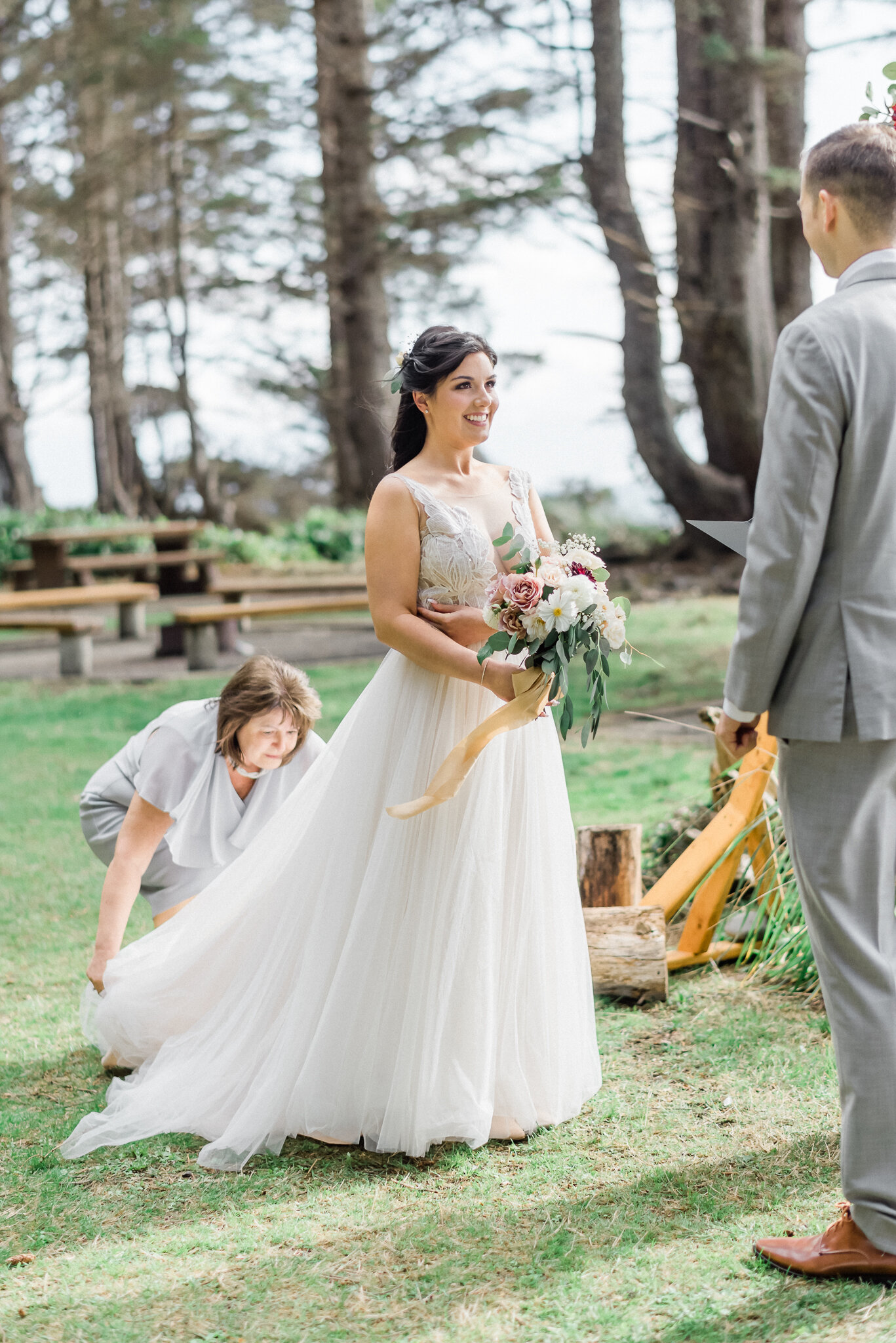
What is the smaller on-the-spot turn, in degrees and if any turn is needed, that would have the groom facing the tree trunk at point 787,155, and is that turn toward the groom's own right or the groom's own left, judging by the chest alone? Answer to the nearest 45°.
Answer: approximately 45° to the groom's own right

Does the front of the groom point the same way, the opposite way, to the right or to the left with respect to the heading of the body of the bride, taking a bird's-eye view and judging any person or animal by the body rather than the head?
the opposite way

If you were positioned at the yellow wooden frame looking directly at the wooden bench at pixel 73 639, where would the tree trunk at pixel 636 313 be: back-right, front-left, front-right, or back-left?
front-right

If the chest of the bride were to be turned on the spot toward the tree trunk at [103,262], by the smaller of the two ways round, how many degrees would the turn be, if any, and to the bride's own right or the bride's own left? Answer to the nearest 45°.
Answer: approximately 135° to the bride's own left

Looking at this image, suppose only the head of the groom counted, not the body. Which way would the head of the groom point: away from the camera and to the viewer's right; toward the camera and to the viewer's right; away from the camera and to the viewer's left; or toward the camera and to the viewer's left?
away from the camera and to the viewer's left

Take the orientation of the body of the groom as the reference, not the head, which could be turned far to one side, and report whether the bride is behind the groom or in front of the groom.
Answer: in front

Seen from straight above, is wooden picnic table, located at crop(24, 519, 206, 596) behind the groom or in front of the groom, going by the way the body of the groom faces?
in front

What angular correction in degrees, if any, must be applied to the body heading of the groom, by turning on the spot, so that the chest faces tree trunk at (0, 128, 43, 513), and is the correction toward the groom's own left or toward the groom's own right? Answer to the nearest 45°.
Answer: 0° — they already face it

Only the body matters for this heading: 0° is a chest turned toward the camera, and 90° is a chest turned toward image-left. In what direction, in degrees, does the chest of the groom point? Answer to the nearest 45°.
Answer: approximately 135°

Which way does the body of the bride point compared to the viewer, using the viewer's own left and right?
facing the viewer and to the right of the viewer

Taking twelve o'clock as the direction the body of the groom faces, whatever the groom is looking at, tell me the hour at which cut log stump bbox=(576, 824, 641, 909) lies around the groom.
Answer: The cut log stump is roughly at 1 o'clock from the groom.
